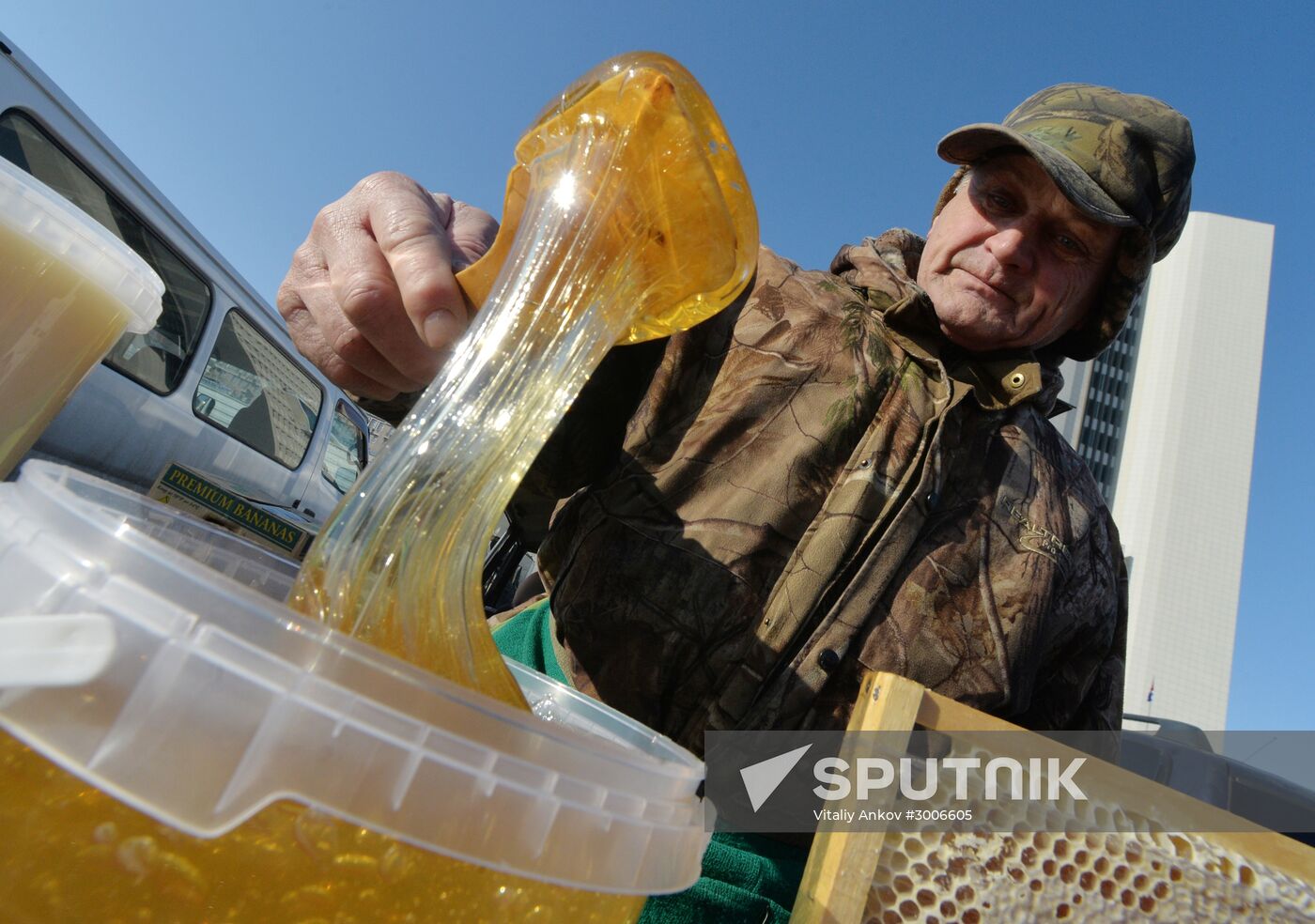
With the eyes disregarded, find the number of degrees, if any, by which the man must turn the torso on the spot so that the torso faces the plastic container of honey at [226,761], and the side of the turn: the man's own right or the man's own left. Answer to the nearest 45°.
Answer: approximately 45° to the man's own right

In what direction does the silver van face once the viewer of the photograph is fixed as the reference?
facing away from the viewer and to the right of the viewer

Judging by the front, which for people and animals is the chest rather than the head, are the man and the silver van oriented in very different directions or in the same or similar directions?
very different directions

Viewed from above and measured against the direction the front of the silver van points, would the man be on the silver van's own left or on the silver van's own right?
on the silver van's own right

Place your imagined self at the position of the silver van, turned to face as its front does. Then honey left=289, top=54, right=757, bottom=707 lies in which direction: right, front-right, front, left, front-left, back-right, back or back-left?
back-right

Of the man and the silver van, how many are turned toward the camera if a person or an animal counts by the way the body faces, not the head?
1

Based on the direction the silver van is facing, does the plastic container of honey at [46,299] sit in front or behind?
behind
